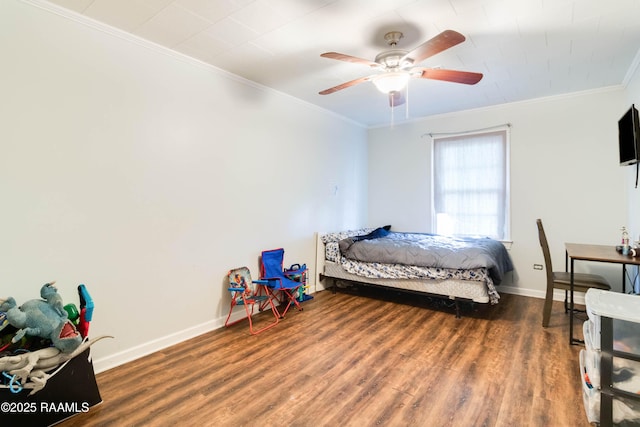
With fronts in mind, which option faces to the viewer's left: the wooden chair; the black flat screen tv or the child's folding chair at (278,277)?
the black flat screen tv

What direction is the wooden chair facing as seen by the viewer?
to the viewer's right

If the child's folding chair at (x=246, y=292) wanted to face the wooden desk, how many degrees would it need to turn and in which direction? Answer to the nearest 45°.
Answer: approximately 45° to its left

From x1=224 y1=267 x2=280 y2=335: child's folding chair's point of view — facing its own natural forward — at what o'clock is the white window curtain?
The white window curtain is roughly at 10 o'clock from the child's folding chair.

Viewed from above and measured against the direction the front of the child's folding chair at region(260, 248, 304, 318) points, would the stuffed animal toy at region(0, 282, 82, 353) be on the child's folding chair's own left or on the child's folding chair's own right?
on the child's folding chair's own right

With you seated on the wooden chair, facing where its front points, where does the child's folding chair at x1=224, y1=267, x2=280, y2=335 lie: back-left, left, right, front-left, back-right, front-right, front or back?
back-right

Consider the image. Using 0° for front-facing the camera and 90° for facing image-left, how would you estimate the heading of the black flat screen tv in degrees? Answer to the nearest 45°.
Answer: approximately 90°

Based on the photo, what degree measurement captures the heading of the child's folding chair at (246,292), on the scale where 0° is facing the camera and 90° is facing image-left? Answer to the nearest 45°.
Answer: approximately 315°

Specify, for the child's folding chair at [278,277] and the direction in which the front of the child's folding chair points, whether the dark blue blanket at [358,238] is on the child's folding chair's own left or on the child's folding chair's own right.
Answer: on the child's folding chair's own left

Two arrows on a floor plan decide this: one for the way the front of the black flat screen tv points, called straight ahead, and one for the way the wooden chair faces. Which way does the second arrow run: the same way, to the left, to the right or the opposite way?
the opposite way

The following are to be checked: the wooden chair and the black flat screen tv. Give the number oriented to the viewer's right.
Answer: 1

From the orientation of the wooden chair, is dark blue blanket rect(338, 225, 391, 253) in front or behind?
behind
